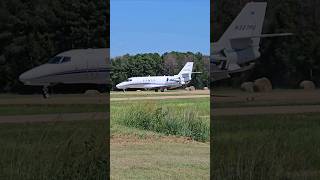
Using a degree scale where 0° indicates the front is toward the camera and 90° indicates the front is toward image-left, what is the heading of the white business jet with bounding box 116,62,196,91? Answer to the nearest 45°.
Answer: approximately 90°
